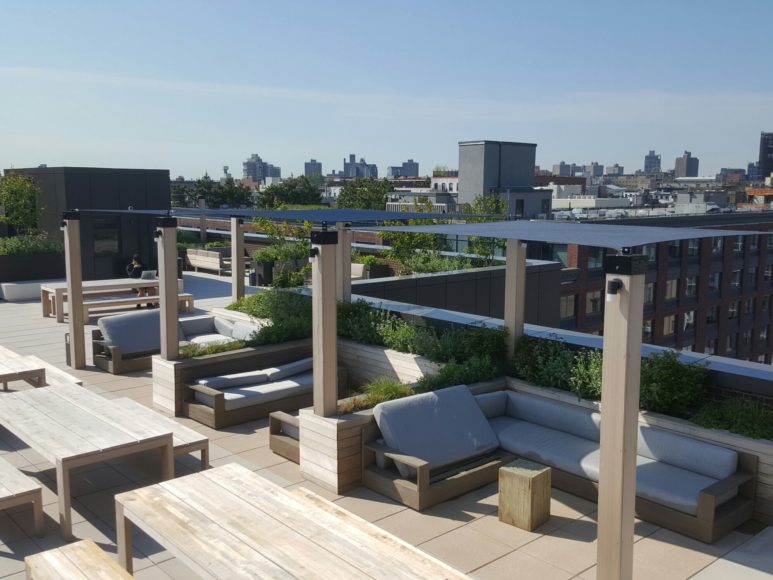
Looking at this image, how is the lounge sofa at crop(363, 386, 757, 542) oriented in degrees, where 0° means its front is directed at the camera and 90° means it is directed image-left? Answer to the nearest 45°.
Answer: approximately 45°

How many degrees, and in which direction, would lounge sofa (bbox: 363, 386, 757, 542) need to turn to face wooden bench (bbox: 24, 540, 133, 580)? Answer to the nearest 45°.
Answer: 0° — it already faces it

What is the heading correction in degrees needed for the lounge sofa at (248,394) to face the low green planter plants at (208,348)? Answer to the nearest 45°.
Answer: approximately 180°

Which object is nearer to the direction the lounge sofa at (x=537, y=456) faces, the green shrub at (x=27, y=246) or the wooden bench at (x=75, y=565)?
the wooden bench

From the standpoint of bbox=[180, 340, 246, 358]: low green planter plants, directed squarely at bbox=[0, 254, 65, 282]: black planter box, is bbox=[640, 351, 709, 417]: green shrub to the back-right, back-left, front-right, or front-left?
back-right

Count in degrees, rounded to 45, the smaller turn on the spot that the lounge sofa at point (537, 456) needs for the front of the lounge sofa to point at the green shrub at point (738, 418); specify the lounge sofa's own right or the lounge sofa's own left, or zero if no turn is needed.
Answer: approximately 135° to the lounge sofa's own left

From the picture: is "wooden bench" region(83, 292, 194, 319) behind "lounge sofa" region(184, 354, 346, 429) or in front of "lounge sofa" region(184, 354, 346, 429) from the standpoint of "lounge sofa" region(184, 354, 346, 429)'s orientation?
behind

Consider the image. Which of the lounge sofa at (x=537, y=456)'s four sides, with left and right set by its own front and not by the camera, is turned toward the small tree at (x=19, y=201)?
right

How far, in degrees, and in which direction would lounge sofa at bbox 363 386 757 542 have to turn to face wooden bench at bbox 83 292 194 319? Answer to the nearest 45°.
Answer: approximately 90° to its right
